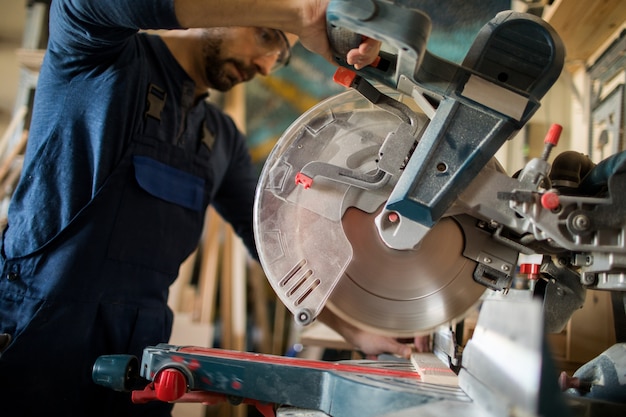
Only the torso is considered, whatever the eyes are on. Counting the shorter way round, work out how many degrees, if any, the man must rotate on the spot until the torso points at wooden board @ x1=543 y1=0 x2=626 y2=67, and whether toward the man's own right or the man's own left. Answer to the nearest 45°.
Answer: approximately 45° to the man's own left

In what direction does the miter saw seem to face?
to the viewer's left

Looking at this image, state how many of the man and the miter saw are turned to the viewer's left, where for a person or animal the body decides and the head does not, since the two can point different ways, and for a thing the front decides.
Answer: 1

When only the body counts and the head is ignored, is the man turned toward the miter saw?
yes

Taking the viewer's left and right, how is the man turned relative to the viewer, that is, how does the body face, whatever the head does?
facing the viewer and to the right of the viewer

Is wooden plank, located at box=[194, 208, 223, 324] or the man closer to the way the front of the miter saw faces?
the man

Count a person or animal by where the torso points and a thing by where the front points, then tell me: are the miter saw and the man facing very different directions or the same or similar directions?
very different directions

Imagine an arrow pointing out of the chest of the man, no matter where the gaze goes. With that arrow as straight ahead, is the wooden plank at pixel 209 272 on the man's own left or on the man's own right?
on the man's own left
